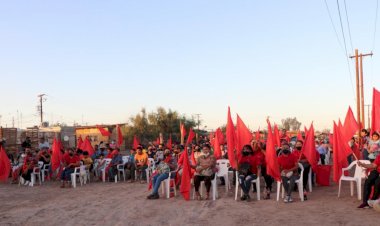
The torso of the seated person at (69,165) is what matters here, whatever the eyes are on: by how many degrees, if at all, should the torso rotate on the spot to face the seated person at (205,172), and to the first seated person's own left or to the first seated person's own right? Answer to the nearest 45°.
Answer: approximately 90° to the first seated person's own left

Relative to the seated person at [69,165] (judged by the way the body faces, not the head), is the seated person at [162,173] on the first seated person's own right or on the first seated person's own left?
on the first seated person's own left

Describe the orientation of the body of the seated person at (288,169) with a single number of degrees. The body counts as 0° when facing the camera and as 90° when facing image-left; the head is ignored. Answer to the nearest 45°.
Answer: approximately 0°

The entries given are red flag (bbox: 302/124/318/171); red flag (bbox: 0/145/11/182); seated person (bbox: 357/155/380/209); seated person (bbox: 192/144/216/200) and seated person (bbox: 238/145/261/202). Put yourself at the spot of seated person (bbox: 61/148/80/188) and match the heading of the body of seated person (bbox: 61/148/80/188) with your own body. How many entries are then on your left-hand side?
4

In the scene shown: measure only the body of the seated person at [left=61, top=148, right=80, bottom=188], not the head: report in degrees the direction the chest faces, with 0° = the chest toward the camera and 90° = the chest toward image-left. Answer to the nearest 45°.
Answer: approximately 45°

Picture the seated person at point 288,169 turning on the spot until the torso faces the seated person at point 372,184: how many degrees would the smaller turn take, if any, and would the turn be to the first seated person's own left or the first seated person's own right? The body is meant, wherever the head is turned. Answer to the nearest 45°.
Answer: approximately 45° to the first seated person's own left

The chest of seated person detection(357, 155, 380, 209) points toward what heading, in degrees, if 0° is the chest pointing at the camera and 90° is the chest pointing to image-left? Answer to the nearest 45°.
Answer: approximately 45°
